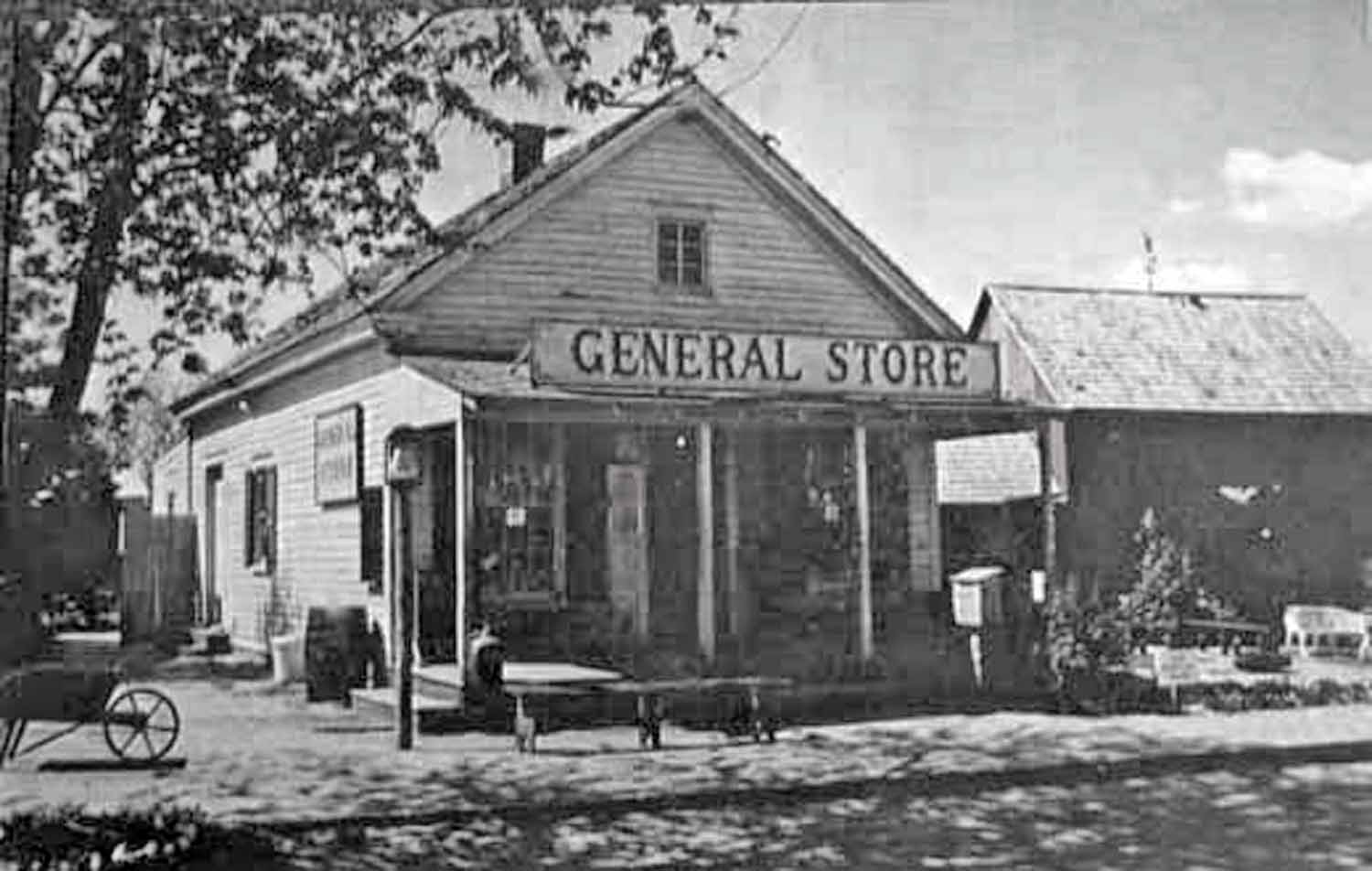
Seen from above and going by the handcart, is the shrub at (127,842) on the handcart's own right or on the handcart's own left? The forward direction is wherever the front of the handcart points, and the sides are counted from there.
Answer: on the handcart's own right

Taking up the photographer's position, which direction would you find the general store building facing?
facing the viewer and to the right of the viewer

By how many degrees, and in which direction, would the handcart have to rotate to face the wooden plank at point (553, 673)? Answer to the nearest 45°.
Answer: approximately 45° to its left

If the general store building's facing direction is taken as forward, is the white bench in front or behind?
in front

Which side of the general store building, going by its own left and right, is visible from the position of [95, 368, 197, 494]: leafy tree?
right

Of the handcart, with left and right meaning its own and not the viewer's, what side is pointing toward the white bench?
front

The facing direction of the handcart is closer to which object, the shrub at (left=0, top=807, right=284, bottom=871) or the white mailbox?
the white mailbox

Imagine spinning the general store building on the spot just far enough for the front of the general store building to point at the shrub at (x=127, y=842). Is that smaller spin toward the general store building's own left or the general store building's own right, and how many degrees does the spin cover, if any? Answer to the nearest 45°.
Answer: approximately 45° to the general store building's own right

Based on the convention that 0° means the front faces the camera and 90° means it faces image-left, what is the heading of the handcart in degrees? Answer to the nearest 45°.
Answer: approximately 270°

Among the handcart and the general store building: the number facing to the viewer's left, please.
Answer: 0
